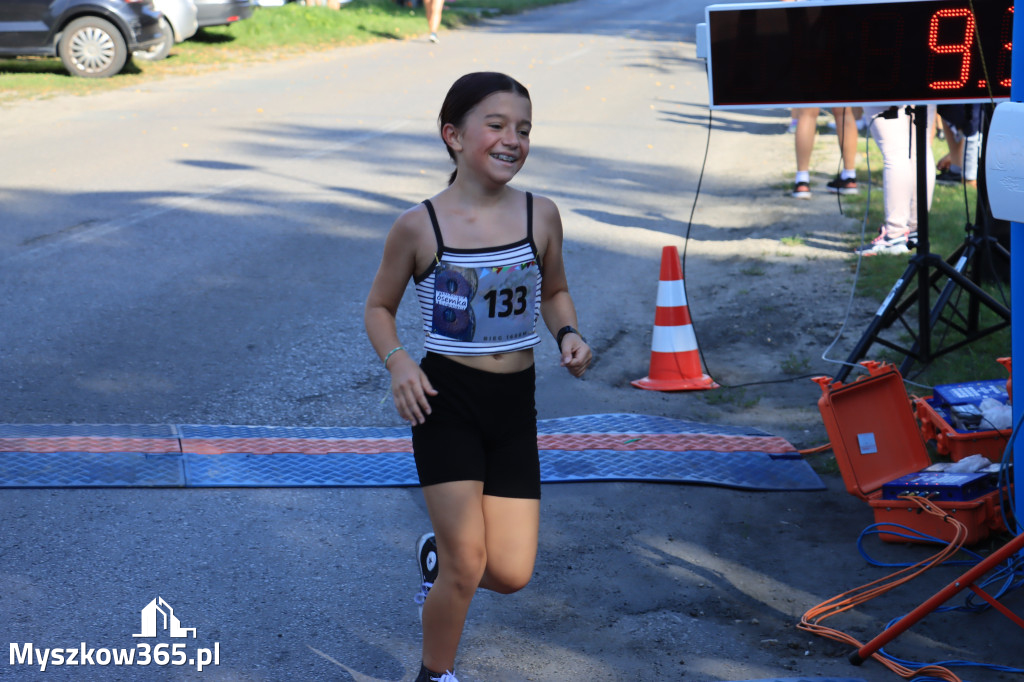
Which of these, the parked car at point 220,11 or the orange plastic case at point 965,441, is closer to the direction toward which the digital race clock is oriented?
the orange plastic case

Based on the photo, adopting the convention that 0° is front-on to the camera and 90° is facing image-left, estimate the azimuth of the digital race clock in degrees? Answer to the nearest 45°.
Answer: approximately 0°

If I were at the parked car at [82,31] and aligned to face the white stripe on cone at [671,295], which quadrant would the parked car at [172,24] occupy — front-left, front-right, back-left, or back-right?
back-left

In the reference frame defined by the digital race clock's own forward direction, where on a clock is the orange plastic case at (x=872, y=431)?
The orange plastic case is roughly at 12 o'clock from the digital race clock.

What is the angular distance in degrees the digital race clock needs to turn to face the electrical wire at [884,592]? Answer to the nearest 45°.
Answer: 0° — it already faces it

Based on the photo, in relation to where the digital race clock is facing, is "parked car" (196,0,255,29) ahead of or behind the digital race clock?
behind

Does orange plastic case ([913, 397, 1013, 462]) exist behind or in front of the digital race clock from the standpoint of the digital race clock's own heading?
in front

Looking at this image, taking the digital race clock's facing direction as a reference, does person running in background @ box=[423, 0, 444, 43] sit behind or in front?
behind

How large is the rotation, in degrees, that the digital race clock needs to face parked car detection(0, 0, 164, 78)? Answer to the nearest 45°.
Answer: approximately 135° to its right
